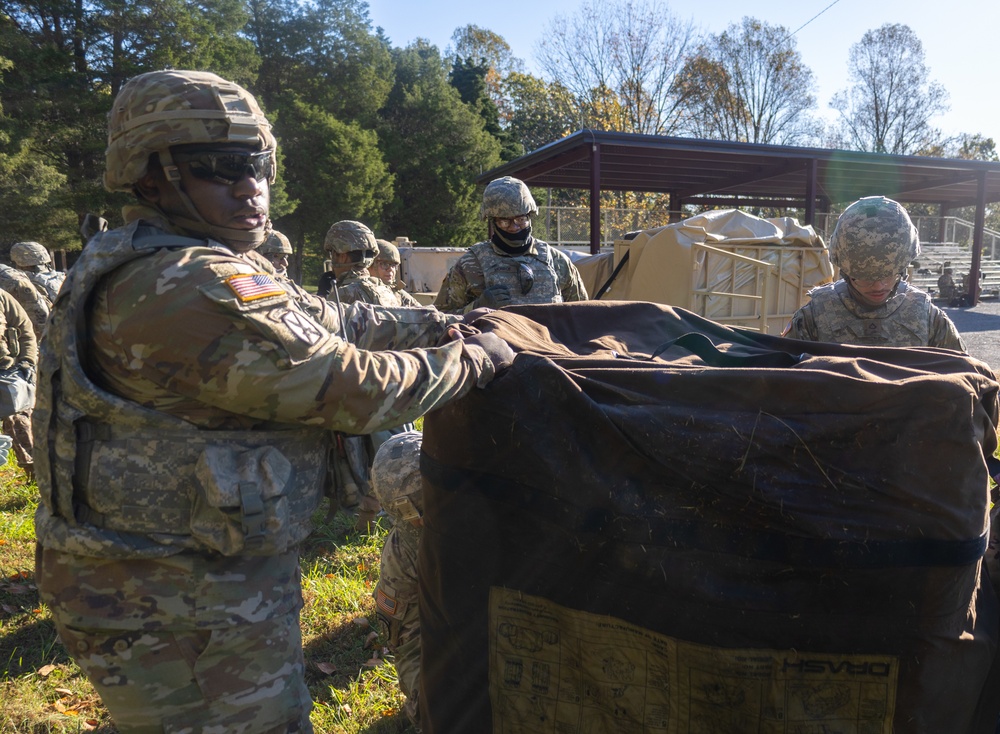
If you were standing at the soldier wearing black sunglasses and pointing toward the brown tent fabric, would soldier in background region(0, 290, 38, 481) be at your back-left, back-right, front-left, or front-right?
back-left

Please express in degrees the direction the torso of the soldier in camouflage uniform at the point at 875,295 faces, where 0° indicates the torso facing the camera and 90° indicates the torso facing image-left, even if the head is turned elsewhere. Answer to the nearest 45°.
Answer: approximately 0°

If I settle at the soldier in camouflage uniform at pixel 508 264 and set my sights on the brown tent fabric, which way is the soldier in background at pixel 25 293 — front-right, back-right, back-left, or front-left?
back-right

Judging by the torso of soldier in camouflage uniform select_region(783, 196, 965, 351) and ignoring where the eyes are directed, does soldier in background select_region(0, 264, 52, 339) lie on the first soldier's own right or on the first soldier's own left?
on the first soldier's own right

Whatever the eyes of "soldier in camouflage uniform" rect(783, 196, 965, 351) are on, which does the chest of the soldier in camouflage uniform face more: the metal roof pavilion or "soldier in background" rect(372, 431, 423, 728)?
the soldier in background

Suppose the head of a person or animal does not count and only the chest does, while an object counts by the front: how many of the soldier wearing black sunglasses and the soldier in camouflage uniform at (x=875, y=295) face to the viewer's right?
1

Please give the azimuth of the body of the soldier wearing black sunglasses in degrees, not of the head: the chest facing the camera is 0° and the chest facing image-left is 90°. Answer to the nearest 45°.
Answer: approximately 270°

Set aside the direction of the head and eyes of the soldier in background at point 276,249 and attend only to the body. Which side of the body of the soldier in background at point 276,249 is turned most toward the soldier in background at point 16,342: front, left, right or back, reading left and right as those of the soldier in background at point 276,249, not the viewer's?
right
